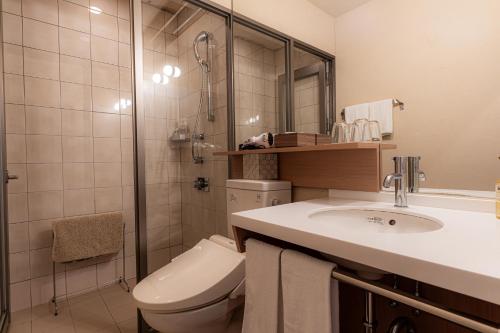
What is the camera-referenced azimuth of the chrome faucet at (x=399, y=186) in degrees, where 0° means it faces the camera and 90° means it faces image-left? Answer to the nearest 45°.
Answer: approximately 45°

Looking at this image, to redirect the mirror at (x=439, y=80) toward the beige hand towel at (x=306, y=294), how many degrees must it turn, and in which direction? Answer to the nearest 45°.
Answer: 0° — it already faces it
